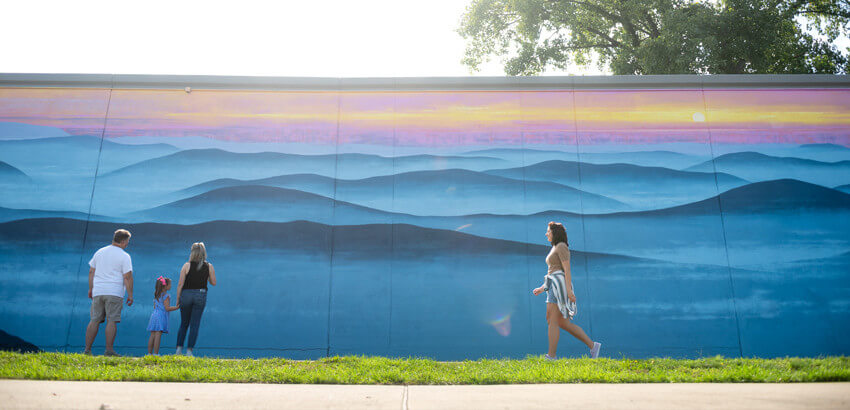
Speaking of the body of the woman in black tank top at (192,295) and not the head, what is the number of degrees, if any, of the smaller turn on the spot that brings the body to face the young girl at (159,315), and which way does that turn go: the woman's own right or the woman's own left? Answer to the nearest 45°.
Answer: approximately 45° to the woman's own left

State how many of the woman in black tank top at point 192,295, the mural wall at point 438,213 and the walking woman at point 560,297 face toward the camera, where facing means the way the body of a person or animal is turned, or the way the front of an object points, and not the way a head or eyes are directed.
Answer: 1

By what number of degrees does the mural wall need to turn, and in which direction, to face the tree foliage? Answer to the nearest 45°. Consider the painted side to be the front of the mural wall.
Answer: approximately 135° to its left

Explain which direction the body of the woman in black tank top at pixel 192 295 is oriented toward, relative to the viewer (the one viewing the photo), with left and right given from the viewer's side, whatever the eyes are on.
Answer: facing away from the viewer

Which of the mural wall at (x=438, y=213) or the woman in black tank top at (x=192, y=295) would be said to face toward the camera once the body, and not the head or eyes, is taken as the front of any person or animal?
the mural wall

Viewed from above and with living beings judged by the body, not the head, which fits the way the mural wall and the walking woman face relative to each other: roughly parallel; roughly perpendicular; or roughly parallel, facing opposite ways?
roughly perpendicular

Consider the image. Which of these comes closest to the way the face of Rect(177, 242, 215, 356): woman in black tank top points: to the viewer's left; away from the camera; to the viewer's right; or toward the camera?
away from the camera

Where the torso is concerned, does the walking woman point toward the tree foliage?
no
